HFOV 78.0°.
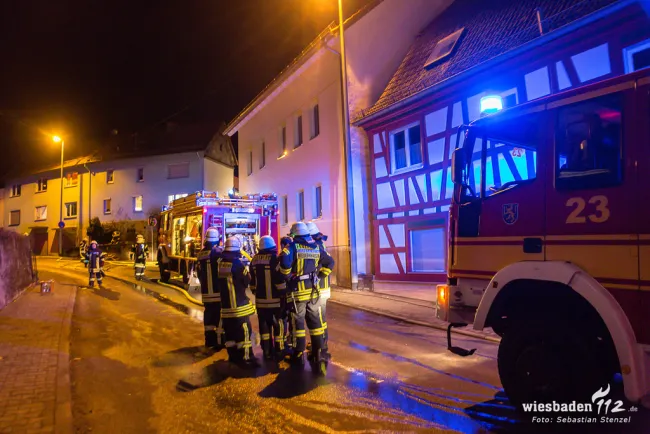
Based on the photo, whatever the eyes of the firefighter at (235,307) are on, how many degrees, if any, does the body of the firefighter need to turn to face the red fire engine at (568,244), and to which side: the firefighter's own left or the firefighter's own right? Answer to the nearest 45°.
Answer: approximately 90° to the firefighter's own right

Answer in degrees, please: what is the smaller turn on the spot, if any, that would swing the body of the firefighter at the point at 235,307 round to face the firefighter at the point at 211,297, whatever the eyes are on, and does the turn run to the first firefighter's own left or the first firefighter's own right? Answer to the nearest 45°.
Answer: approximately 90° to the first firefighter's own left

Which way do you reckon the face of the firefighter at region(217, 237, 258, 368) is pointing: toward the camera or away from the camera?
away from the camera

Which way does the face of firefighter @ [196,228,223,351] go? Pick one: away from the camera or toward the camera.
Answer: away from the camera

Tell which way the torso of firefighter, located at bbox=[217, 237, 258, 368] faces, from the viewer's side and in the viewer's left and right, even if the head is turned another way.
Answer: facing away from the viewer and to the right of the viewer

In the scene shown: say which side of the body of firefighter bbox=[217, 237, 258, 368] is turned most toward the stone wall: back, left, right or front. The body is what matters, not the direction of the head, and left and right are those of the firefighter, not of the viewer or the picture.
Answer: left

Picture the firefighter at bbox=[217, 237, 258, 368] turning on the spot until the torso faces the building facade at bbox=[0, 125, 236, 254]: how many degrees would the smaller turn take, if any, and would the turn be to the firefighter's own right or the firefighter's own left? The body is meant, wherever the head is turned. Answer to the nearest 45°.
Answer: approximately 45° to the firefighter's own left

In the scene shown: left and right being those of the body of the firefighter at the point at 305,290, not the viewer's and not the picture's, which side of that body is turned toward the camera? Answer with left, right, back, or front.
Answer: back

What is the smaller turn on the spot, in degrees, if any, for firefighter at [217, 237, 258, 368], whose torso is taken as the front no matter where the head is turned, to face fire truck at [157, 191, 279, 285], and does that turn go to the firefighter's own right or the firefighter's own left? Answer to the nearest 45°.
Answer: approximately 45° to the firefighter's own left
